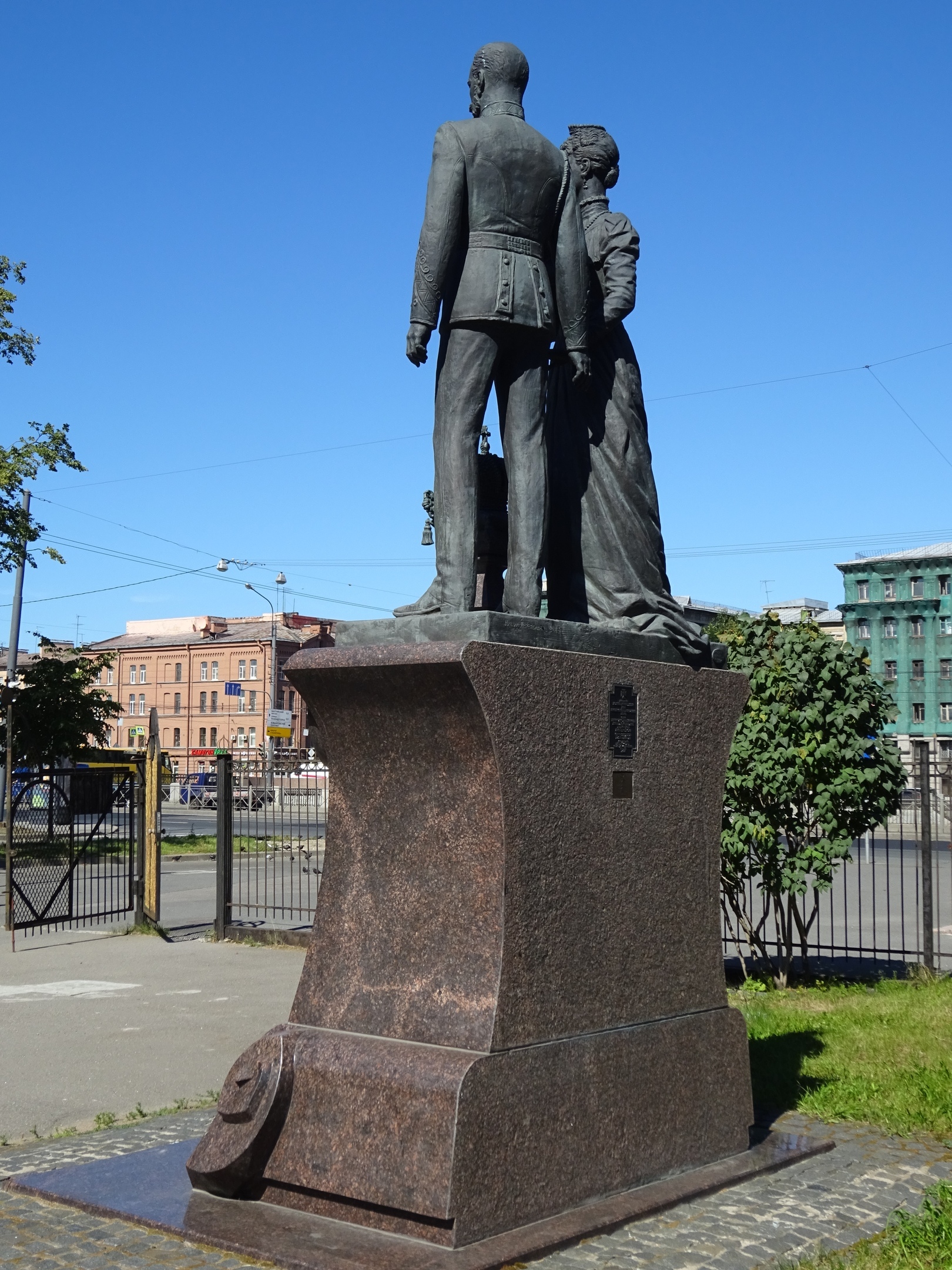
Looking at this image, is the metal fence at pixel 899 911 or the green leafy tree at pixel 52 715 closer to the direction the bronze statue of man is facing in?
the green leafy tree

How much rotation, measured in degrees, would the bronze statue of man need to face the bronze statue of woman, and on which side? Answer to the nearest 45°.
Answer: approximately 90° to its right

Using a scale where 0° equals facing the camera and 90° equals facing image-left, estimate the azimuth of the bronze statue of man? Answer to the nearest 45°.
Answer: approximately 135°

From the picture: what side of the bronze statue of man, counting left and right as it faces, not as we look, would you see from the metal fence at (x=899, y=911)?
right

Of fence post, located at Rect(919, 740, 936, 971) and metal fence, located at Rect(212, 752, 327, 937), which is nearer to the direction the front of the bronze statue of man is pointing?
the metal fence

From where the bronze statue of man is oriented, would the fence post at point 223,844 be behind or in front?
in front

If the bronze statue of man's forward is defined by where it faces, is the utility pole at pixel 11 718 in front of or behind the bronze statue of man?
in front

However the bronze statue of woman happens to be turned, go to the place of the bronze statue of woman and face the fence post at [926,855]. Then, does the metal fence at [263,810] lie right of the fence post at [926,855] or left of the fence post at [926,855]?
left

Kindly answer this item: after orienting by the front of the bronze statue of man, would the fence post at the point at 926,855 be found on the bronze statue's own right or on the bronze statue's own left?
on the bronze statue's own right
